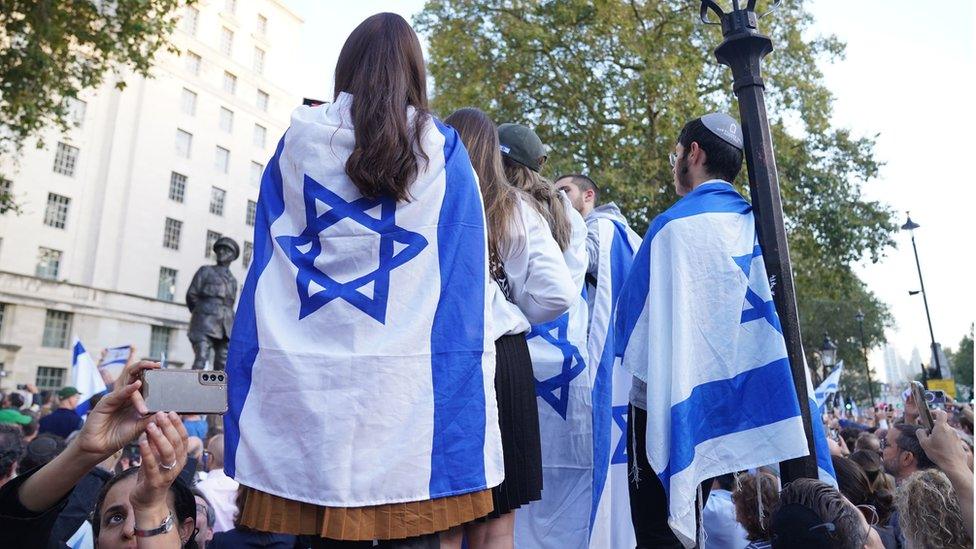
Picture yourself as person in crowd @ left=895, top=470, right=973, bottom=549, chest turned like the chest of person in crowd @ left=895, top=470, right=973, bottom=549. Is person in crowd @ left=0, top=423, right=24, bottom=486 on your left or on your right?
on your left

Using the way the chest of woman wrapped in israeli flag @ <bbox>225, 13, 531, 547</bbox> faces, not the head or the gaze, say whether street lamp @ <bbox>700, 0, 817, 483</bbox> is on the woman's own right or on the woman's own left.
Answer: on the woman's own right

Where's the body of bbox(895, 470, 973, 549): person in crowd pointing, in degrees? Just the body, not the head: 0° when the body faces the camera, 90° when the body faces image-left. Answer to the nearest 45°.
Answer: approximately 180°

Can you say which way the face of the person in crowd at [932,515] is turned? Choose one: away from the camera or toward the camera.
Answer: away from the camera

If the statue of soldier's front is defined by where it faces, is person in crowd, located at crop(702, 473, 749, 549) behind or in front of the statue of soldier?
in front

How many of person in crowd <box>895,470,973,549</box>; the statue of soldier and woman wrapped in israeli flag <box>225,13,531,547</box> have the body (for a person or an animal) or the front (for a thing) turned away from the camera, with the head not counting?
2

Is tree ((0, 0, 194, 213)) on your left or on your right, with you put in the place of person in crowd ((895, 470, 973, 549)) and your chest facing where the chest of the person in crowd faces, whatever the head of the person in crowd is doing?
on your left

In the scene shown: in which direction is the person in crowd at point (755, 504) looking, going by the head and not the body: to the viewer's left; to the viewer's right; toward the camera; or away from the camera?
away from the camera

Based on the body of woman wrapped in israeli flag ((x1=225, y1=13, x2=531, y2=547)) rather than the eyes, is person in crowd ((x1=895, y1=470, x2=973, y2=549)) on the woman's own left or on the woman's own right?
on the woman's own right

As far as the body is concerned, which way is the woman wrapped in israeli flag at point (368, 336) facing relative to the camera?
away from the camera

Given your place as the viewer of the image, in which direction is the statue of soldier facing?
facing the viewer and to the right of the viewer

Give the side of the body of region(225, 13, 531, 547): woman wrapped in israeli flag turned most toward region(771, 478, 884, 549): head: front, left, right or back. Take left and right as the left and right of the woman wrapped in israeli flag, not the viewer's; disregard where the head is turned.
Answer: right
